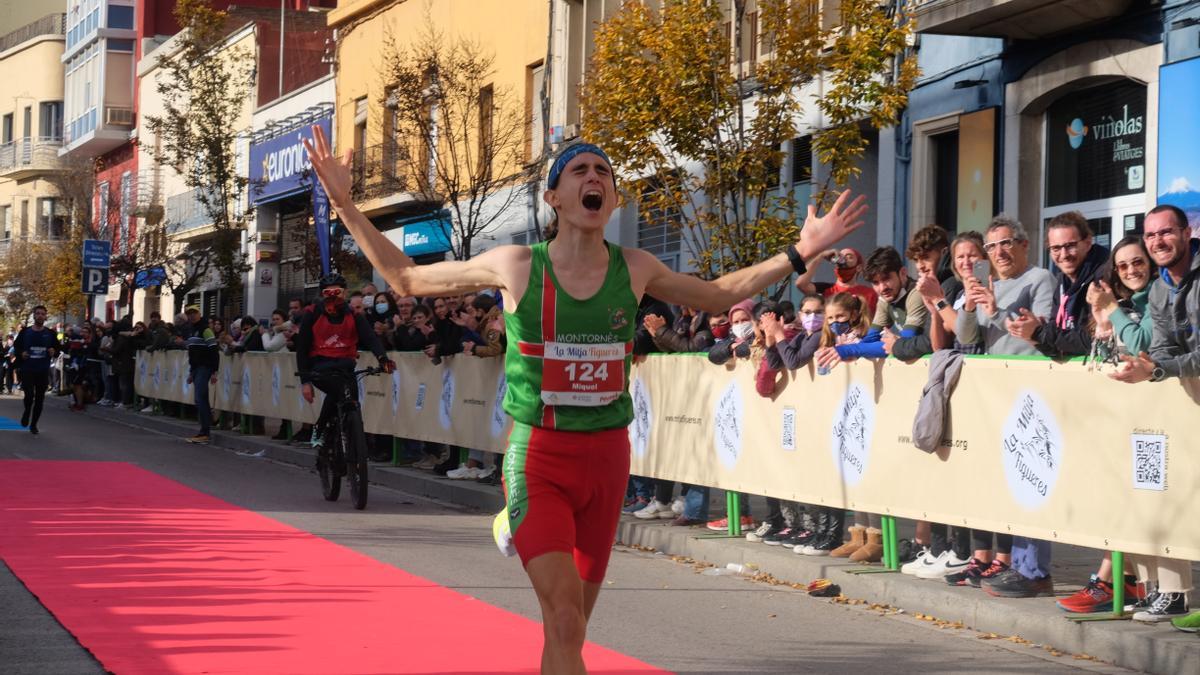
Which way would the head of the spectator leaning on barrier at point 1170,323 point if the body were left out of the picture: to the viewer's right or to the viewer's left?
to the viewer's left

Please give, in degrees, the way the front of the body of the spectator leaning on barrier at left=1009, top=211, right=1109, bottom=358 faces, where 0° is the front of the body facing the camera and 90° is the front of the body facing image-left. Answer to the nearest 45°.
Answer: approximately 45°

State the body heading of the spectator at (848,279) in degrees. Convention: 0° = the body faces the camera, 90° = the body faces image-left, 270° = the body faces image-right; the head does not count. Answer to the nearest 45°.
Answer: approximately 45°

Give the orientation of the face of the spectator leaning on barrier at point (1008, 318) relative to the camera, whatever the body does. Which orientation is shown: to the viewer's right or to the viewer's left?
to the viewer's left

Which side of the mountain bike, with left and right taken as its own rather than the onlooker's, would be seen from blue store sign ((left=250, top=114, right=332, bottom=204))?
back

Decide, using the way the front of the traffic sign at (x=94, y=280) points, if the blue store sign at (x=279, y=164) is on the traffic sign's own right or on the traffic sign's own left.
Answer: on the traffic sign's own left

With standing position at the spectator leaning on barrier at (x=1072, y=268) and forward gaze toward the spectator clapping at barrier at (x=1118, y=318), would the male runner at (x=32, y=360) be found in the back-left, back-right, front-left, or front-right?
back-right
